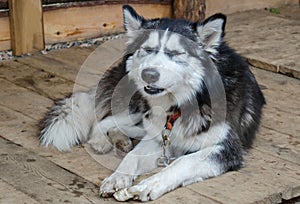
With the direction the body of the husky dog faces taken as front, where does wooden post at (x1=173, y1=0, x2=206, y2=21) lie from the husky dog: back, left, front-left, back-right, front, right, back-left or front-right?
back-right

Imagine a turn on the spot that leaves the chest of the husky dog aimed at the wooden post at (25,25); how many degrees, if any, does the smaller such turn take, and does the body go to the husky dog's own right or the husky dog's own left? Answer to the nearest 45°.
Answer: approximately 90° to the husky dog's own right

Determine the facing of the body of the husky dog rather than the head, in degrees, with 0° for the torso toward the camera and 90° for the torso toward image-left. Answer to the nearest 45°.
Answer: approximately 45°
